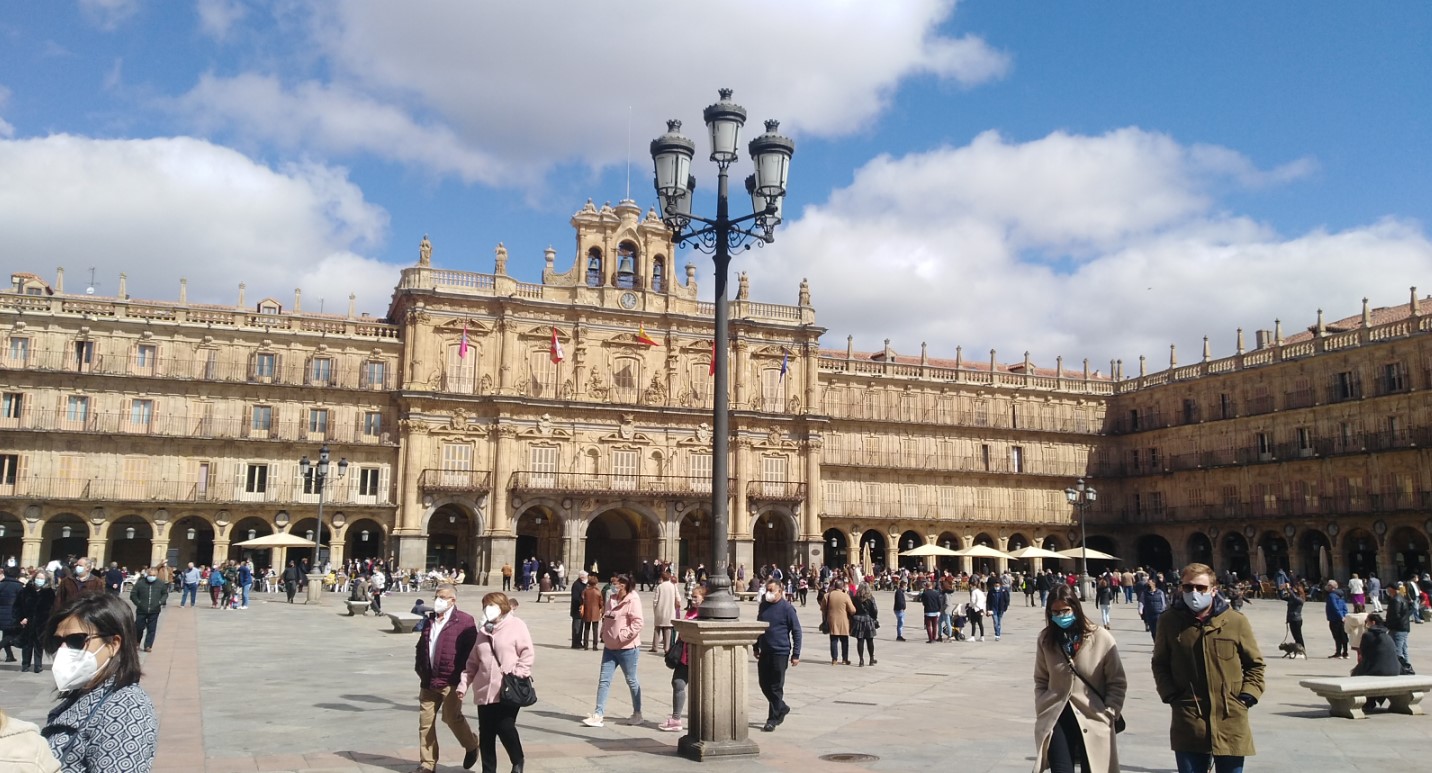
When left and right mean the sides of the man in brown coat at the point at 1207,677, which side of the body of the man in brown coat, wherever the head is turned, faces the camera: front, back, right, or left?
front

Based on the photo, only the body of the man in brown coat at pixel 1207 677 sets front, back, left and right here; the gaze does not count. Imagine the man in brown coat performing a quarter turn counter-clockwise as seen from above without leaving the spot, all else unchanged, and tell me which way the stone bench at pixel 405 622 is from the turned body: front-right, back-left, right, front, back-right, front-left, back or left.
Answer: back-left

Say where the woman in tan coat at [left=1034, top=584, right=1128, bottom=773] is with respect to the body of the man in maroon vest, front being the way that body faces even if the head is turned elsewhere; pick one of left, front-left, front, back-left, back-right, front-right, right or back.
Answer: left

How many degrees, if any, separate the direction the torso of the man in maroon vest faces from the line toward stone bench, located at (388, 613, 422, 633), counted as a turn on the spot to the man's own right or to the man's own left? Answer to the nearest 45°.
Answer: approximately 135° to the man's own right

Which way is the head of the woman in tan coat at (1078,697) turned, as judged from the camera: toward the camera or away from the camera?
toward the camera

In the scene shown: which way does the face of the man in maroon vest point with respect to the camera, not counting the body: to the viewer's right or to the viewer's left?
to the viewer's left

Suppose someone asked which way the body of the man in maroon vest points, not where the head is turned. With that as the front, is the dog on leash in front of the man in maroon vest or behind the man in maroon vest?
behind

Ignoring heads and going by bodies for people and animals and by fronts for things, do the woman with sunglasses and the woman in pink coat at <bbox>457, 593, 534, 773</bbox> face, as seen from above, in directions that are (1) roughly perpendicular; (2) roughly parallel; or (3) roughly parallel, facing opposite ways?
roughly parallel

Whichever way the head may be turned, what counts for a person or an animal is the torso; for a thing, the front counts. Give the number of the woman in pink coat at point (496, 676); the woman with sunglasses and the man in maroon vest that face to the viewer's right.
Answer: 0

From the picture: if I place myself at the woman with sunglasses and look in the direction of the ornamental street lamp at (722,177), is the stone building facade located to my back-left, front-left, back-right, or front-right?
front-left

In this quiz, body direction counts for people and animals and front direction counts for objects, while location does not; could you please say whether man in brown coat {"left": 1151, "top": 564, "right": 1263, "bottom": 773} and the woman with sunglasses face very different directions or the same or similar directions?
same or similar directions

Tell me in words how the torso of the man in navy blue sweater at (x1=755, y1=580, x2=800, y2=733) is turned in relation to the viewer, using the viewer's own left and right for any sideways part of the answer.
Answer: facing the viewer and to the left of the viewer

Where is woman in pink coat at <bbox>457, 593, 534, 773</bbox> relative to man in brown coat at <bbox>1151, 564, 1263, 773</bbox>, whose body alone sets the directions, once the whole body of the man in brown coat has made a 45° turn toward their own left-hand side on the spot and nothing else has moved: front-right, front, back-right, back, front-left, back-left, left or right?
back-right

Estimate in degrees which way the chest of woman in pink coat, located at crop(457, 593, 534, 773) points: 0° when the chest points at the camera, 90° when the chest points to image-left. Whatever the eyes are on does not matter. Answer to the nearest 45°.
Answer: approximately 45°
